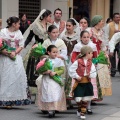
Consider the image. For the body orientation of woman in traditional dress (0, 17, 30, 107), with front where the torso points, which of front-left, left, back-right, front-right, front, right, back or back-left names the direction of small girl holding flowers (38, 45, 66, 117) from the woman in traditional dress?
front-left

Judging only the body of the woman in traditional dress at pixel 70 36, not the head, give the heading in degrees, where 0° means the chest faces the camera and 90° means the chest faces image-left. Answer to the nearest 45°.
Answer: approximately 0°

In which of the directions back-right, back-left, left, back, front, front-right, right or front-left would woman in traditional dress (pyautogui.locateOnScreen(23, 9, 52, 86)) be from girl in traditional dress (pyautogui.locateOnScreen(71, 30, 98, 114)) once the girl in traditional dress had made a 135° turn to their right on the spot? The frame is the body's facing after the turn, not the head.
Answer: front

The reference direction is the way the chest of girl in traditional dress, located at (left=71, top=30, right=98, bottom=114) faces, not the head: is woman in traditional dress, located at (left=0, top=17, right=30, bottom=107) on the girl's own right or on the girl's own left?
on the girl's own right

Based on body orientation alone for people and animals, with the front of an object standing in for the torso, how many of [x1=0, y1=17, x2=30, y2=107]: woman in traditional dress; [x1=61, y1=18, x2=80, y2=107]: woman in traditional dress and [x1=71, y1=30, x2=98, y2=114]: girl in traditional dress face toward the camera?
3

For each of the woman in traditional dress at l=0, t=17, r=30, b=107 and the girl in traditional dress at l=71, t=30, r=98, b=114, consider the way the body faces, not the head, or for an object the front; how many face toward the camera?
2
